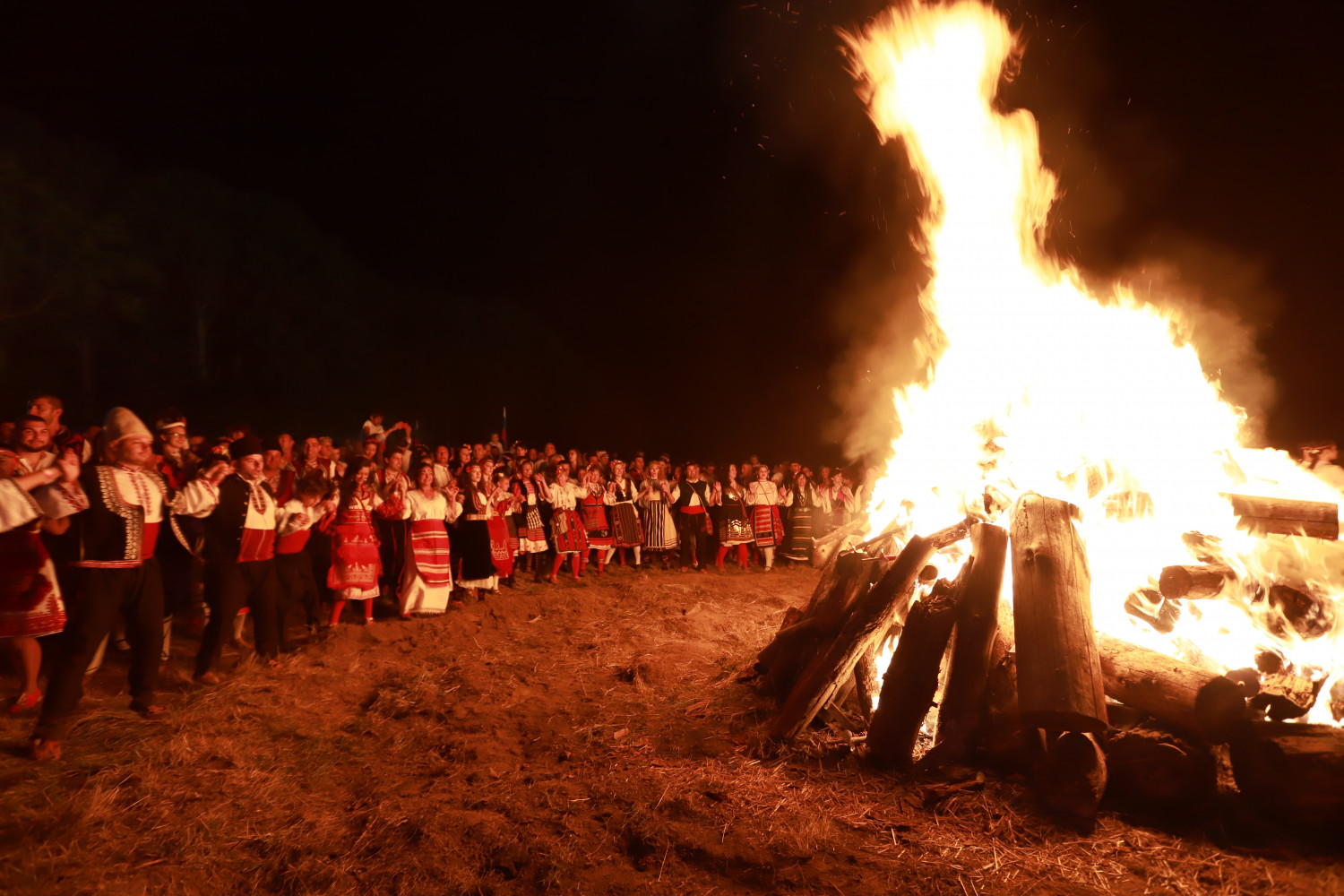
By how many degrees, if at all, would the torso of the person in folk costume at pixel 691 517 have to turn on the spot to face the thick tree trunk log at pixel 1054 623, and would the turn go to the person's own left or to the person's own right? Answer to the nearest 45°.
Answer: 0° — they already face it

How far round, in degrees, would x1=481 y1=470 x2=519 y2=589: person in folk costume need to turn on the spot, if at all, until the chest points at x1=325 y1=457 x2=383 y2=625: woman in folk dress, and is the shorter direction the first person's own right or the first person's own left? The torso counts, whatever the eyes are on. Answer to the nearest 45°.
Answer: approximately 90° to the first person's own right

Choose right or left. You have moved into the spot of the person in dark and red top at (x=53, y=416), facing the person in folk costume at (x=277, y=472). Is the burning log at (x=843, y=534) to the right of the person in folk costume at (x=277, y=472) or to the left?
right

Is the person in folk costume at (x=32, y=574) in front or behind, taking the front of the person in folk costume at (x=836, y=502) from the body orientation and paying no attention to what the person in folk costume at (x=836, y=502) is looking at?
in front

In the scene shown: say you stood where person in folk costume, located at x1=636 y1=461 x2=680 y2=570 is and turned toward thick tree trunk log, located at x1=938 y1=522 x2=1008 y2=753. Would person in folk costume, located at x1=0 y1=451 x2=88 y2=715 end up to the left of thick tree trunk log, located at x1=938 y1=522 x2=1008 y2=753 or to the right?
right

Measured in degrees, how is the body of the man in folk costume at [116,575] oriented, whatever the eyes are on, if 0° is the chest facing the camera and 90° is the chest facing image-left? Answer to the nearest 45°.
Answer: approximately 315°

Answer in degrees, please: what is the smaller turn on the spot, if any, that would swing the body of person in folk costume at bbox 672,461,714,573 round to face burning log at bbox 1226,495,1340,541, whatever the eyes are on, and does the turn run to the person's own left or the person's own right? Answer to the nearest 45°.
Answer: approximately 45° to the person's own left

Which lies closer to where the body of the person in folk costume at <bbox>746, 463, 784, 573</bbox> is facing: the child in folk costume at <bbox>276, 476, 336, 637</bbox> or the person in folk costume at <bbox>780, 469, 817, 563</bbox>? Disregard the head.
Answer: the child in folk costume

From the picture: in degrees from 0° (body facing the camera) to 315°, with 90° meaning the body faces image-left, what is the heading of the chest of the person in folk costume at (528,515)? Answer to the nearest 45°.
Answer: approximately 315°

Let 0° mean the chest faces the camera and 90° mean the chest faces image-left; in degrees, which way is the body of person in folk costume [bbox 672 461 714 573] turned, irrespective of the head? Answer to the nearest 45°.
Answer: approximately 0°
